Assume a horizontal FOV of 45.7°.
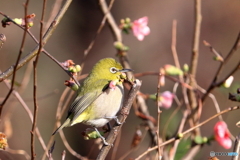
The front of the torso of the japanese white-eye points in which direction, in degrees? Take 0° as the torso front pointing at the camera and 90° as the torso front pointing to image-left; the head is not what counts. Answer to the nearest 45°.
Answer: approximately 270°

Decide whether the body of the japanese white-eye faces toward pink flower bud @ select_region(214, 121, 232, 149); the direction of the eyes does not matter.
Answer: yes
